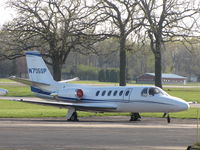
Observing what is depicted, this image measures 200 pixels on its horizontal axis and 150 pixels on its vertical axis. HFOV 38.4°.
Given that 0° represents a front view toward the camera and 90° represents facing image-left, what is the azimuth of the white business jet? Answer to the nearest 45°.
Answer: approximately 315°
